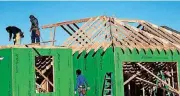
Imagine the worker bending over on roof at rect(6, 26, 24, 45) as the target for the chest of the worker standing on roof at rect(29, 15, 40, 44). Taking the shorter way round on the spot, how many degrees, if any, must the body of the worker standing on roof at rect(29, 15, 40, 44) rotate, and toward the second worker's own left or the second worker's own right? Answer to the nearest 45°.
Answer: approximately 45° to the second worker's own left

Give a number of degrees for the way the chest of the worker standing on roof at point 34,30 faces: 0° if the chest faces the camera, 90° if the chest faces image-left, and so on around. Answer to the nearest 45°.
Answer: approximately 90°

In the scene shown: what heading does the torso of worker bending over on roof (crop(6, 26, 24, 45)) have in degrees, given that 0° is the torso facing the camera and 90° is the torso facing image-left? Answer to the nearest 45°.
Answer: approximately 90°

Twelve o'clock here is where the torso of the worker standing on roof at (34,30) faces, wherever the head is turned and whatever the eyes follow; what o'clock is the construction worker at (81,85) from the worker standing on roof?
The construction worker is roughly at 8 o'clock from the worker standing on roof.

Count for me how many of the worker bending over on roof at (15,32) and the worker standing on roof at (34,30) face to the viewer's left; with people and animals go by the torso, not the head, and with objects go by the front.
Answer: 2

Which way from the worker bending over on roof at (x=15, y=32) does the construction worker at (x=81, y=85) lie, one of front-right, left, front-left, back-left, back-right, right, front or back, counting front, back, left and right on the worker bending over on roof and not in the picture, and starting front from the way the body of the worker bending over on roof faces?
back-left

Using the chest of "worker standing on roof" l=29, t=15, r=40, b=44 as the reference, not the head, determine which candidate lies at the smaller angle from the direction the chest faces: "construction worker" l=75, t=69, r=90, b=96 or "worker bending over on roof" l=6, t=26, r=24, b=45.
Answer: the worker bending over on roof
